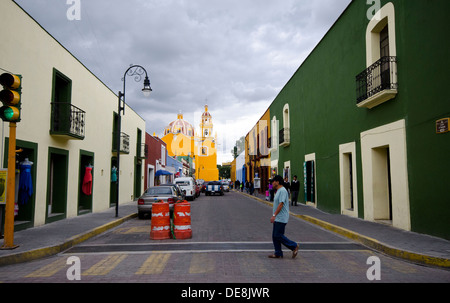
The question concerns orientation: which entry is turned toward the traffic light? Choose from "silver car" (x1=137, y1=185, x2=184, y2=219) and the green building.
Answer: the green building

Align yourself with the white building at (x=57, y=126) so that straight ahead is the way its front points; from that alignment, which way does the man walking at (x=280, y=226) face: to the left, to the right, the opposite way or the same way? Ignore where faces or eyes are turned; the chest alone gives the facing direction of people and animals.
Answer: the opposite way

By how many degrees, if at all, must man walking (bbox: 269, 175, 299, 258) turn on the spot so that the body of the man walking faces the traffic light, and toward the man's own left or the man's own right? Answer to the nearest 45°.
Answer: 0° — they already face it

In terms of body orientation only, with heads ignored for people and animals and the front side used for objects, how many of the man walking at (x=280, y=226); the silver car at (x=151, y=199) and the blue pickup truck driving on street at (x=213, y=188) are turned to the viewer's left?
1

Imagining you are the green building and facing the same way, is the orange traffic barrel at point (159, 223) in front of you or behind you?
in front

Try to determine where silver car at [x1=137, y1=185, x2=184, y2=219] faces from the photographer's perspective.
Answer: facing away from the viewer

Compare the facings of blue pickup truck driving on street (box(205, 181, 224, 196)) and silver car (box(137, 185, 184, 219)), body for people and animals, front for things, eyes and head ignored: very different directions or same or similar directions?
same or similar directions

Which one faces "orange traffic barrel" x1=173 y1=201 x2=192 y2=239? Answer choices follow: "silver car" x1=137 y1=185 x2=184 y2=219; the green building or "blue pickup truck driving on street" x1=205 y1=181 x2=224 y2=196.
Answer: the green building

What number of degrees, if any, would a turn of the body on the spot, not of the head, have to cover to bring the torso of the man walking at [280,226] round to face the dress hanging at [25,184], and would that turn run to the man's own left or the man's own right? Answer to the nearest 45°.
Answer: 0° — they already face it

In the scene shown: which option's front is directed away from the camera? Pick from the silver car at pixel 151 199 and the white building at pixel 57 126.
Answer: the silver car

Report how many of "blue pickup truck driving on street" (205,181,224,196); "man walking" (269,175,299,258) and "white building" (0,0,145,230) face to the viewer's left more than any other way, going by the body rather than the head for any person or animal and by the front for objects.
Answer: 1

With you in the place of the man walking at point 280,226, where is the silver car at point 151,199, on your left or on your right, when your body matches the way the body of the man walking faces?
on your right

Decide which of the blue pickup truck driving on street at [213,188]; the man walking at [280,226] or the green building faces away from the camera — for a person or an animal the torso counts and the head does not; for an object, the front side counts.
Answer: the blue pickup truck driving on street

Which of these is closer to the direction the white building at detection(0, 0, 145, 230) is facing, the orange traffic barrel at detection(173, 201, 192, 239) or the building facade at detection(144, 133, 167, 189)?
the orange traffic barrel

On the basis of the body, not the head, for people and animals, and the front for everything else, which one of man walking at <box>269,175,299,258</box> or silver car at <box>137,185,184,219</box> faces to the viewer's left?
the man walking

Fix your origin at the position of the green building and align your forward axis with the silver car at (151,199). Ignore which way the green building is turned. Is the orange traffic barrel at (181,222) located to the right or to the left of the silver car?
left

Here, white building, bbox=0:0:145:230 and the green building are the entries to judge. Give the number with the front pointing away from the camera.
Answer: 0

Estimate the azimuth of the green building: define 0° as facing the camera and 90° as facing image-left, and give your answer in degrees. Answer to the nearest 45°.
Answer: approximately 45°

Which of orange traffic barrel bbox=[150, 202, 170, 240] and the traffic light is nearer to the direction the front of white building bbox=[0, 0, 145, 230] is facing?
the orange traffic barrel
